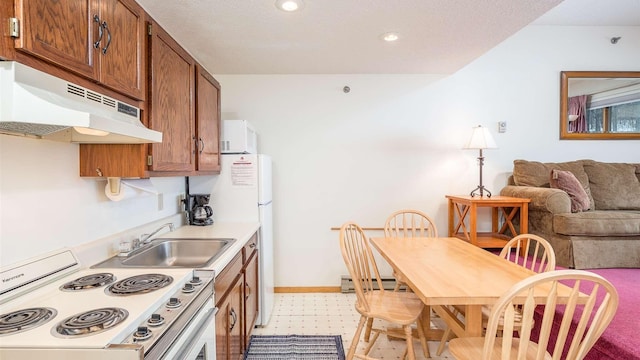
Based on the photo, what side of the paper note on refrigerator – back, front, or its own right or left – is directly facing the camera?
front

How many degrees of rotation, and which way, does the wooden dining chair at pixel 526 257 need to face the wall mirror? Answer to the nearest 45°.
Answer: approximately 135° to its right

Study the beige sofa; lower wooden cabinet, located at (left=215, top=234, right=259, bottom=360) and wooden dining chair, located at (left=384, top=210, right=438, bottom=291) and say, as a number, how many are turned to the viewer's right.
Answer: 1

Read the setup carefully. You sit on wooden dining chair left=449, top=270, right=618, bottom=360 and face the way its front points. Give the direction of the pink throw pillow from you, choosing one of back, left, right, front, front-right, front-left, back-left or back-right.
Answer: front-right

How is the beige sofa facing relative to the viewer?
toward the camera

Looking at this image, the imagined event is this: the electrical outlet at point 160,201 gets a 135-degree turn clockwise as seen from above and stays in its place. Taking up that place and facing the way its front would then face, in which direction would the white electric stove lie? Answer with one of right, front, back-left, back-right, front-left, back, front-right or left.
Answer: left

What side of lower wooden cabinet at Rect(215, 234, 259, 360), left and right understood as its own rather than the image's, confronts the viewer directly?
right

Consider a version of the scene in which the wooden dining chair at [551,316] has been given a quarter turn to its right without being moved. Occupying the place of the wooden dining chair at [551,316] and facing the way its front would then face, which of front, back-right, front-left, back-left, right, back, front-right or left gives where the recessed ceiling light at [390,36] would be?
left

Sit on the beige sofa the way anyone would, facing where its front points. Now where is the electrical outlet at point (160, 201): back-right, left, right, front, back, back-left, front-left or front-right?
front-right

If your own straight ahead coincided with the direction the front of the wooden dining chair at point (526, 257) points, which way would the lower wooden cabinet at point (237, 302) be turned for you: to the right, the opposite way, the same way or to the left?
the opposite way

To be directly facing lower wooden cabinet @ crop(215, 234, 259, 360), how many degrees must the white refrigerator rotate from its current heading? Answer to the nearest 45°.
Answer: approximately 90° to its right

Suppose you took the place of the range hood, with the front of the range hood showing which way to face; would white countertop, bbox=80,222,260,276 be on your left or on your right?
on your left

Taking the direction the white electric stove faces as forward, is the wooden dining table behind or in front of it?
in front

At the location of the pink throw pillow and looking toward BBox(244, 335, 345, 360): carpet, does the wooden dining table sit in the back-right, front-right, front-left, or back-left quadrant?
front-left

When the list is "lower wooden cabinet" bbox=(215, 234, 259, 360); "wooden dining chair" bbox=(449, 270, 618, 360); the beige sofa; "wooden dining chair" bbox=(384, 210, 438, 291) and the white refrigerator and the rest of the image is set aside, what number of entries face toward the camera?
2

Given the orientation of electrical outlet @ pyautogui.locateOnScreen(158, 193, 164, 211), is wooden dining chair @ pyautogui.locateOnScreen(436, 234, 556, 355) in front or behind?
in front

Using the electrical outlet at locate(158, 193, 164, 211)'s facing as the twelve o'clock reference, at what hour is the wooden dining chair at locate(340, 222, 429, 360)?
The wooden dining chair is roughly at 12 o'clock from the electrical outlet.

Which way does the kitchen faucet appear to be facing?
to the viewer's right

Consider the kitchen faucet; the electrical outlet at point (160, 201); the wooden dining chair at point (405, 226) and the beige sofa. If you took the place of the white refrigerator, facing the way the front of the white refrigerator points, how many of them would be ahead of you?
2

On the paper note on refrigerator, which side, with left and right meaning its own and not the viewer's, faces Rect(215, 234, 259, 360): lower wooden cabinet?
front
